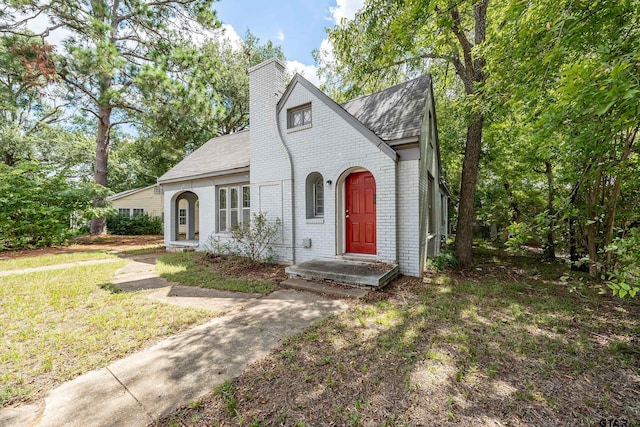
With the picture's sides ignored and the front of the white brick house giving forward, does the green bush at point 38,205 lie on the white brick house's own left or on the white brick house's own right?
on the white brick house's own right

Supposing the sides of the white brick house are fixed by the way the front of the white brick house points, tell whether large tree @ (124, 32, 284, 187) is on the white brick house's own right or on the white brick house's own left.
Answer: on the white brick house's own right

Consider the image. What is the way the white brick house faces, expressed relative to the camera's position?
facing the viewer and to the left of the viewer

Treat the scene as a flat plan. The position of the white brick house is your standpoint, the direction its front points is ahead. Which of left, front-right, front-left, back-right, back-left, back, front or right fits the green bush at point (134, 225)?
right

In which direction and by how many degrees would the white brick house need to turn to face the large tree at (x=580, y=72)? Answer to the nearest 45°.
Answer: approximately 90° to its left

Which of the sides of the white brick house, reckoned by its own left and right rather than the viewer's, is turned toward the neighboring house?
right

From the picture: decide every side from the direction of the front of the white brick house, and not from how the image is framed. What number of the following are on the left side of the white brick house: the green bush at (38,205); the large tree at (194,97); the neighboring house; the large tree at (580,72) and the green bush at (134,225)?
1
